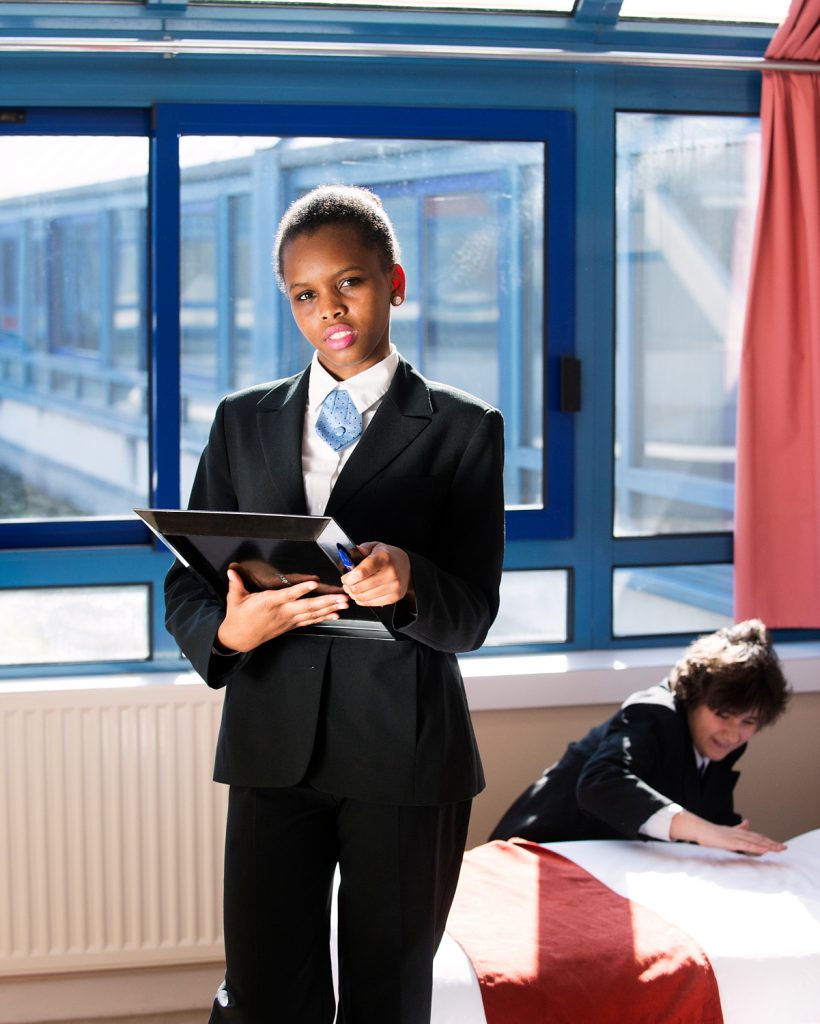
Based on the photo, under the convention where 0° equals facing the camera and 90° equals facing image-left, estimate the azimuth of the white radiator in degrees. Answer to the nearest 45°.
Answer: approximately 0°

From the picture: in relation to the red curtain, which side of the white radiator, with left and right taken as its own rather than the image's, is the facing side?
left

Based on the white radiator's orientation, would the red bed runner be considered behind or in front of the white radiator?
in front

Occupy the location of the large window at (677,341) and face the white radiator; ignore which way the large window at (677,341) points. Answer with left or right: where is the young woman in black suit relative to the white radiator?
left

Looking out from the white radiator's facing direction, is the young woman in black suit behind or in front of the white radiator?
in front
